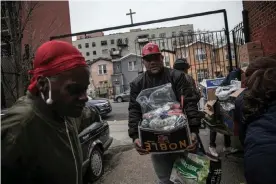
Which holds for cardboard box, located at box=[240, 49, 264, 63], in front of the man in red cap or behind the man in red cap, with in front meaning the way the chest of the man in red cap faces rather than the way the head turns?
behind

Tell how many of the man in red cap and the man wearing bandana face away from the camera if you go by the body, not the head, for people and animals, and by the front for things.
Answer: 0

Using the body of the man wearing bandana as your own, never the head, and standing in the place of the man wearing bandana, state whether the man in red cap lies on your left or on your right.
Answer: on your left

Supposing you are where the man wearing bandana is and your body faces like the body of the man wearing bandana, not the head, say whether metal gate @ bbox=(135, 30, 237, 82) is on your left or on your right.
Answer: on your left

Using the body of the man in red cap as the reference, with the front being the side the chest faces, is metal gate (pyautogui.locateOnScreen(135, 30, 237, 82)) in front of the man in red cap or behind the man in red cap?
behind

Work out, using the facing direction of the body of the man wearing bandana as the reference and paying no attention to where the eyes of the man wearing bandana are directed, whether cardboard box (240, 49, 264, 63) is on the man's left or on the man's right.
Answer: on the man's left

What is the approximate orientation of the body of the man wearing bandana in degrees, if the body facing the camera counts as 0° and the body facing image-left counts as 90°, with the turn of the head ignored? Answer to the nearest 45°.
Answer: approximately 315°
